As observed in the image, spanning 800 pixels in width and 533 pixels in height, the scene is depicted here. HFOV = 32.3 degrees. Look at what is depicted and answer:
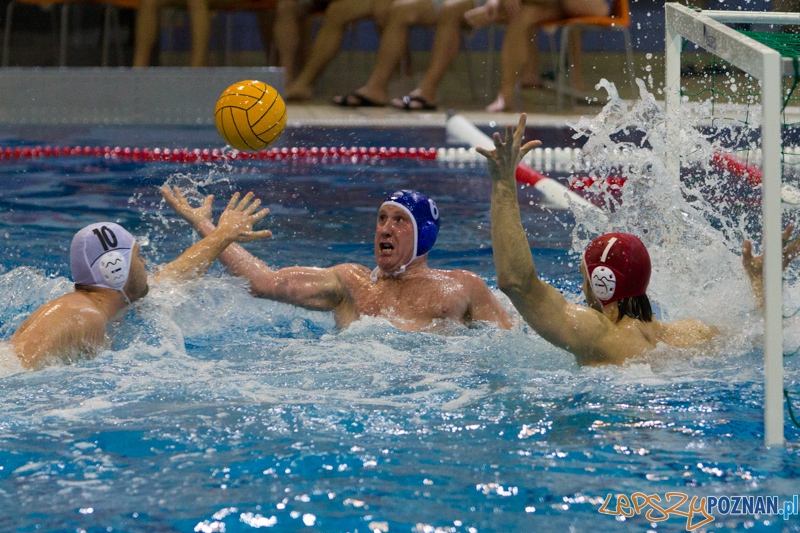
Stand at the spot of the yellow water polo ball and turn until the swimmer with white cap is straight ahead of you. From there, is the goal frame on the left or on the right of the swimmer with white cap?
left

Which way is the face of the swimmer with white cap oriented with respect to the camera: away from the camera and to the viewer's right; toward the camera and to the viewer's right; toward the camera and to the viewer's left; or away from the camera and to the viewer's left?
away from the camera and to the viewer's right

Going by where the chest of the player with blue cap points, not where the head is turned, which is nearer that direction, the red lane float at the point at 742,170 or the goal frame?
the goal frame

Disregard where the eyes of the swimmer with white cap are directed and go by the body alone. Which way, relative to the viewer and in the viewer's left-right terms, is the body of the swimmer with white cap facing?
facing away from the viewer and to the right of the viewer

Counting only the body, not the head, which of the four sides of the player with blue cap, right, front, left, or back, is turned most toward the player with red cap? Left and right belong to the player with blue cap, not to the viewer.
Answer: left

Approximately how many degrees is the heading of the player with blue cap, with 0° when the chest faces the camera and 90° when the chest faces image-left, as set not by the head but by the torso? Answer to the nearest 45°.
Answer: approximately 45°

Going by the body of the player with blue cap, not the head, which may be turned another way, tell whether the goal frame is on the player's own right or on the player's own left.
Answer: on the player's own left

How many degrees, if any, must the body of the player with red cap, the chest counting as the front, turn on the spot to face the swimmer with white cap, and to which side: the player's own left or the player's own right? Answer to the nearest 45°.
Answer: approximately 45° to the player's own left

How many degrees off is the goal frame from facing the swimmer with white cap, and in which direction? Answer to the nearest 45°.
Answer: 0° — it already faces them

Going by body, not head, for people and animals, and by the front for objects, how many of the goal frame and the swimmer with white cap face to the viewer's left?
1

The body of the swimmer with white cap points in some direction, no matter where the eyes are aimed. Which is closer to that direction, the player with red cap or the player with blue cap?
the player with blue cap

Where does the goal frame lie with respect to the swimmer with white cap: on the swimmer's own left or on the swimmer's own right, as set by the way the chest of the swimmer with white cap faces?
on the swimmer's own right

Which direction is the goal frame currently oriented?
to the viewer's left
